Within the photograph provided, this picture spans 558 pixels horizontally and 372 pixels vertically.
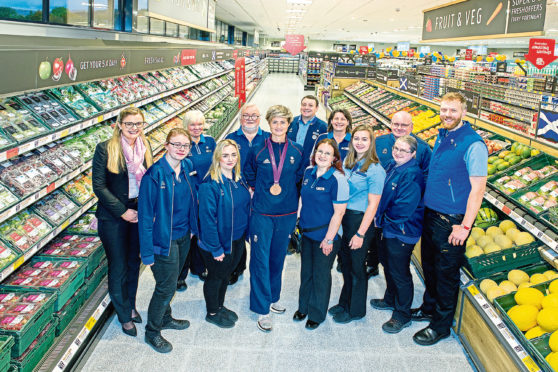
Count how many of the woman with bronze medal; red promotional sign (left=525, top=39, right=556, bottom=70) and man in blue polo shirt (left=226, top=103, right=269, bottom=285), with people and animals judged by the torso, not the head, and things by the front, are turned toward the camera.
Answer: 3

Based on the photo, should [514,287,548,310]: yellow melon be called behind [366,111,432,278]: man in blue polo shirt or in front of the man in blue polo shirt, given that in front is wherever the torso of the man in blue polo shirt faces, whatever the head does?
in front

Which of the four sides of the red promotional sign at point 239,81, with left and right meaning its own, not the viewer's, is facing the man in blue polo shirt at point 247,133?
front

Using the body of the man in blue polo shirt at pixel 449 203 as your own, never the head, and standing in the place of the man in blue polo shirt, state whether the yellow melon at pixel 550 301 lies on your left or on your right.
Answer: on your left

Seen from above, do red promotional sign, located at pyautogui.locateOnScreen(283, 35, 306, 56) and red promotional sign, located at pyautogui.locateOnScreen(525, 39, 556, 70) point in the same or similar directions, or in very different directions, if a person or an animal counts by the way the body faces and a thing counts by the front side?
same or similar directions

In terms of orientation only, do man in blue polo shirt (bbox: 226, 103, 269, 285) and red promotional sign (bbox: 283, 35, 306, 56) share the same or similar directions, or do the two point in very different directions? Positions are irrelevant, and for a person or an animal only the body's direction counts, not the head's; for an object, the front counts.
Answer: same or similar directions

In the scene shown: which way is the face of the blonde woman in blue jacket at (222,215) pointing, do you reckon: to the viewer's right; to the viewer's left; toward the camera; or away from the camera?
toward the camera

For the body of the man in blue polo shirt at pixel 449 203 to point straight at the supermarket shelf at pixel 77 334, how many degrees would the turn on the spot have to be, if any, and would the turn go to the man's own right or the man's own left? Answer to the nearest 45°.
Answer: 0° — they already face it

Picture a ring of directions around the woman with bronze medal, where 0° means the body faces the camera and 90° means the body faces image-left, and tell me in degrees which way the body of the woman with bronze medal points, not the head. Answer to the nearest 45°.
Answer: approximately 0°

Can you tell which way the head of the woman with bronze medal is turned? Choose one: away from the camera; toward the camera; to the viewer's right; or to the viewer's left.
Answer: toward the camera

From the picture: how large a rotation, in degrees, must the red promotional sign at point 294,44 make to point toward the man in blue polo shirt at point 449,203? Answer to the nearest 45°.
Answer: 0° — it already faces them

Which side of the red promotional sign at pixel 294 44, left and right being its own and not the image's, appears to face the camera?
front

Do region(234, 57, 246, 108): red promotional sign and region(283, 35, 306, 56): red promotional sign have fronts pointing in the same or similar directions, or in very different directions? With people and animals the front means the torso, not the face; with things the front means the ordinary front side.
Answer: same or similar directions

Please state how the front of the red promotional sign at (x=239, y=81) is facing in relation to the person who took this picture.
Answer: facing the viewer

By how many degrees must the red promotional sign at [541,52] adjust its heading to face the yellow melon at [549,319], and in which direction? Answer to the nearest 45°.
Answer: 0° — it already faces it

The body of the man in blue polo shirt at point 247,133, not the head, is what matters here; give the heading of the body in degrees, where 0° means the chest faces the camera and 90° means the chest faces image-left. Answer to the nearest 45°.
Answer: approximately 0°

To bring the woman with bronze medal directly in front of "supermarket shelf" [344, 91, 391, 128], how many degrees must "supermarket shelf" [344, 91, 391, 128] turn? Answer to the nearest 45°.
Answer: approximately 45° to its left
